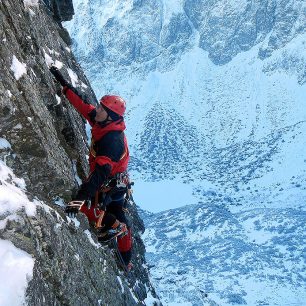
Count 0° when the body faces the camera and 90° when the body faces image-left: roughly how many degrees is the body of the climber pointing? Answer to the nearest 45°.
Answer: approximately 90°

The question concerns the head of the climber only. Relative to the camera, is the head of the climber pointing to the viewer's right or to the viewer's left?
to the viewer's left
